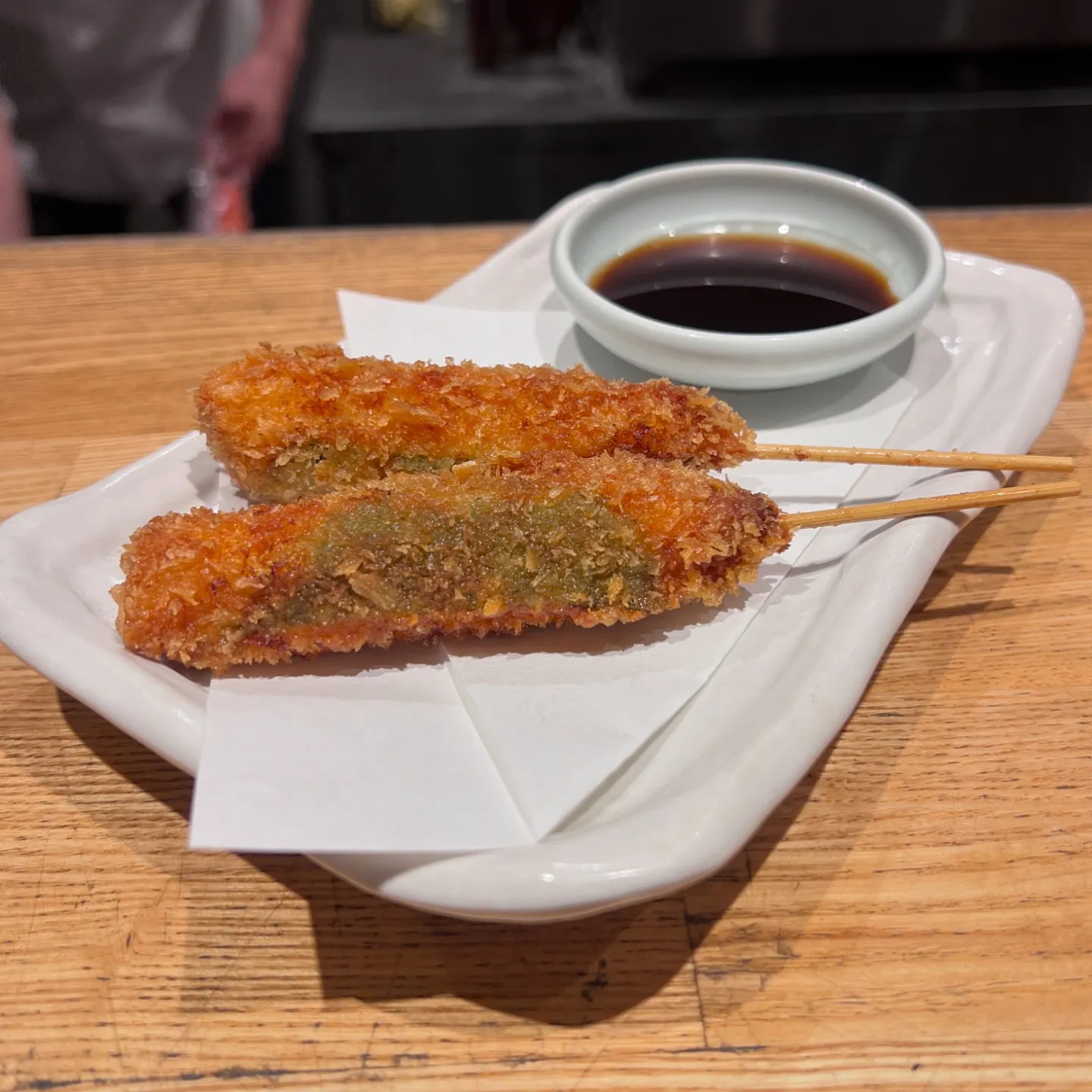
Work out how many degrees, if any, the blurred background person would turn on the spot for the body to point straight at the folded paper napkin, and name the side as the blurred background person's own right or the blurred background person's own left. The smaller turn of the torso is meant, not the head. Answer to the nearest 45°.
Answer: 0° — they already face it

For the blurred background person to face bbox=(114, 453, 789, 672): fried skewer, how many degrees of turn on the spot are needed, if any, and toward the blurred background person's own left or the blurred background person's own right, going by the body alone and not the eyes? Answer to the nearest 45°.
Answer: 0° — they already face it

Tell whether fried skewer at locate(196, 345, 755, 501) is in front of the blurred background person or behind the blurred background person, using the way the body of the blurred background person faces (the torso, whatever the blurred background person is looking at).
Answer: in front

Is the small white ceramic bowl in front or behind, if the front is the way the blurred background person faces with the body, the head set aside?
in front

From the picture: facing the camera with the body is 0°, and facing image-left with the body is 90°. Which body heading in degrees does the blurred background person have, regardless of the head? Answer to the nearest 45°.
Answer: approximately 0°
